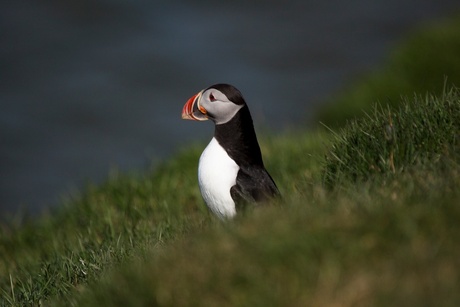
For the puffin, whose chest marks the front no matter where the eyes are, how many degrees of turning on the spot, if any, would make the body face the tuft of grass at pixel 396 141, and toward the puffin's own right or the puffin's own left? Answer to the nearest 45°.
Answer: approximately 135° to the puffin's own left

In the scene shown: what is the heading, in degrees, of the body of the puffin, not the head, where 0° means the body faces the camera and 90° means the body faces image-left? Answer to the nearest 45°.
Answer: approximately 90°
